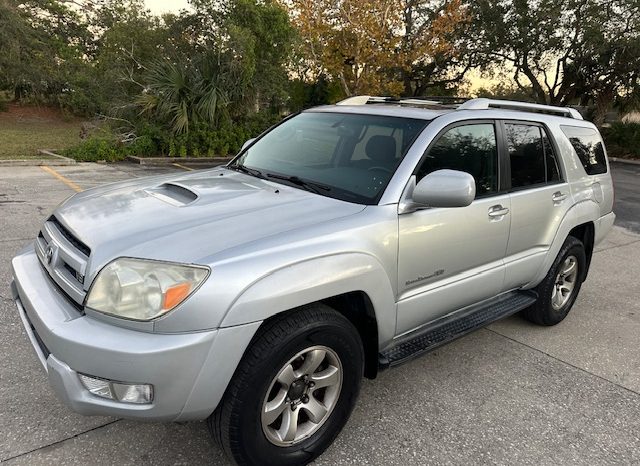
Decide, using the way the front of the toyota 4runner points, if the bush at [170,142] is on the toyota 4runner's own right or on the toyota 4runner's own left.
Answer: on the toyota 4runner's own right

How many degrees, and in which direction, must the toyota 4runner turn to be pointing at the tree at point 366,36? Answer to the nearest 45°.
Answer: approximately 135° to its right

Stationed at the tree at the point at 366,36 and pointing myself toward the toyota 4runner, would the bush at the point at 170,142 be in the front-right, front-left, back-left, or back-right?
front-right

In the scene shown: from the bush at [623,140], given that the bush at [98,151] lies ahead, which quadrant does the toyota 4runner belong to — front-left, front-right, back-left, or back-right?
front-left

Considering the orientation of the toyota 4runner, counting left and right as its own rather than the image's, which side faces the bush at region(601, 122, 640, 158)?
back

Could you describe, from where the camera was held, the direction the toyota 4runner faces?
facing the viewer and to the left of the viewer

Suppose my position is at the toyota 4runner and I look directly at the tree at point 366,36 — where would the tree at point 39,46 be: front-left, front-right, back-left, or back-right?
front-left

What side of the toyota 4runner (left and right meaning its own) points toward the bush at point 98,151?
right
